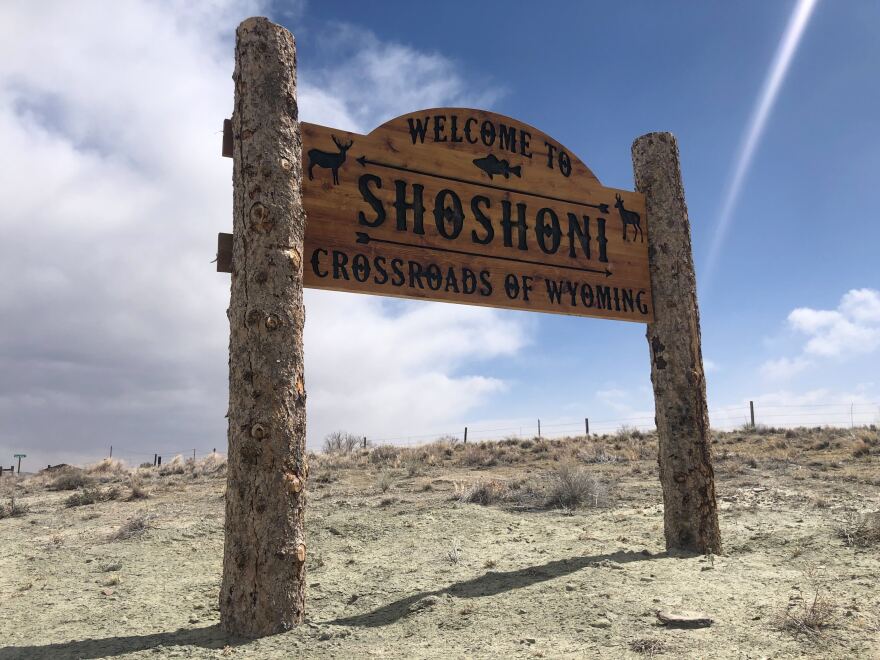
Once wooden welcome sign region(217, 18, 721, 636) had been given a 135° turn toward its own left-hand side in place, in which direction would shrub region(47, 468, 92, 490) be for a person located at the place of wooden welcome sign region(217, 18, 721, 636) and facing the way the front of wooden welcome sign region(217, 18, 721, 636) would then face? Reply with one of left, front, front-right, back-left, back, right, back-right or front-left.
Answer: front-left

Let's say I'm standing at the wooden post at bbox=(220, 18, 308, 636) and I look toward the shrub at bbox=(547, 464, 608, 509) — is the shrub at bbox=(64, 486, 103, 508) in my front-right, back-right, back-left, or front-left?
front-left

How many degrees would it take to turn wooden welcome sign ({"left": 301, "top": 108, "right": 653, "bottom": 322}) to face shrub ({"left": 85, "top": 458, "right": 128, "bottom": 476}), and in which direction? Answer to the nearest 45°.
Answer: approximately 180°

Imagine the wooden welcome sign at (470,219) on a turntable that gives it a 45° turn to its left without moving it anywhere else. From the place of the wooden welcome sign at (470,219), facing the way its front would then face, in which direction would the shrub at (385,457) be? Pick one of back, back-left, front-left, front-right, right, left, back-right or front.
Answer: left

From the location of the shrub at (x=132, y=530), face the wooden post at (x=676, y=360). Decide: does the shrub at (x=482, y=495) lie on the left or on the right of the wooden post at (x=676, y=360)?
left

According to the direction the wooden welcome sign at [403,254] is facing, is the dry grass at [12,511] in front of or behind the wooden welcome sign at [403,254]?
behind

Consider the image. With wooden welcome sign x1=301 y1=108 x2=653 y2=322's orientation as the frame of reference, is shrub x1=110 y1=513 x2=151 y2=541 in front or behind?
behind

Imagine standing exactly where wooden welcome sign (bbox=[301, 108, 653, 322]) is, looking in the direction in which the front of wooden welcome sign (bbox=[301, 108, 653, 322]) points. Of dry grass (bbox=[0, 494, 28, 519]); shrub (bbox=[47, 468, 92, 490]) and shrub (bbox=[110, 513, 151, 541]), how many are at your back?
3

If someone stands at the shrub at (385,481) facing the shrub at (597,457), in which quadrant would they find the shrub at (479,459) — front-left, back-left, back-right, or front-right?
front-left

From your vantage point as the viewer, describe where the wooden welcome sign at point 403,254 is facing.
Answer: facing the viewer and to the right of the viewer
